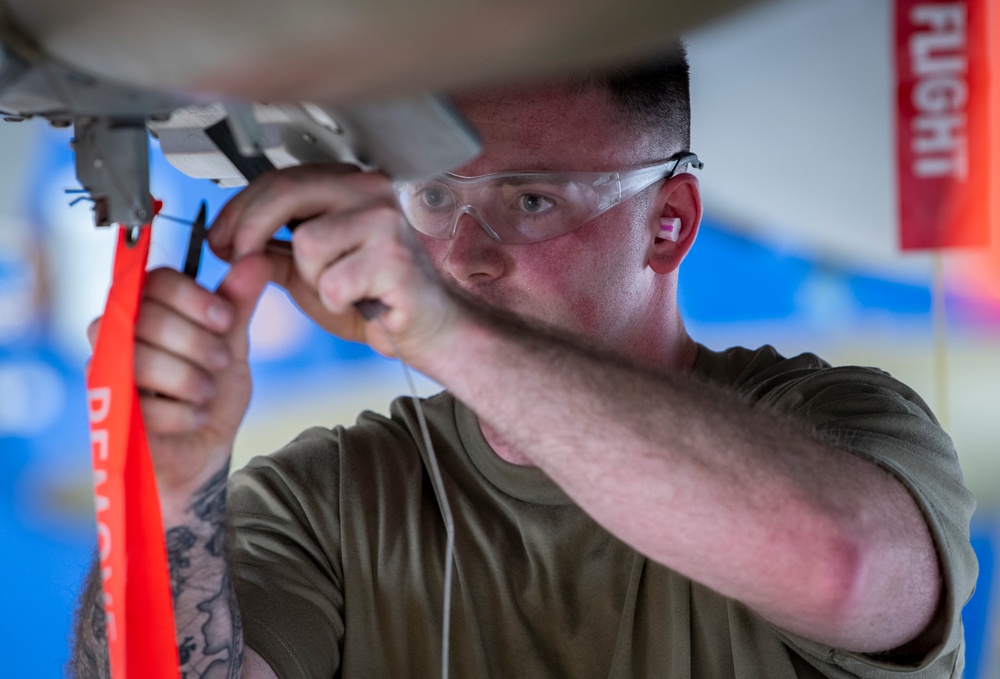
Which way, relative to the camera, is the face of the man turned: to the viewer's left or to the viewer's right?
to the viewer's left

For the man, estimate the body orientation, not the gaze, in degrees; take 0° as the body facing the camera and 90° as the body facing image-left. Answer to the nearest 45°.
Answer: approximately 45°
